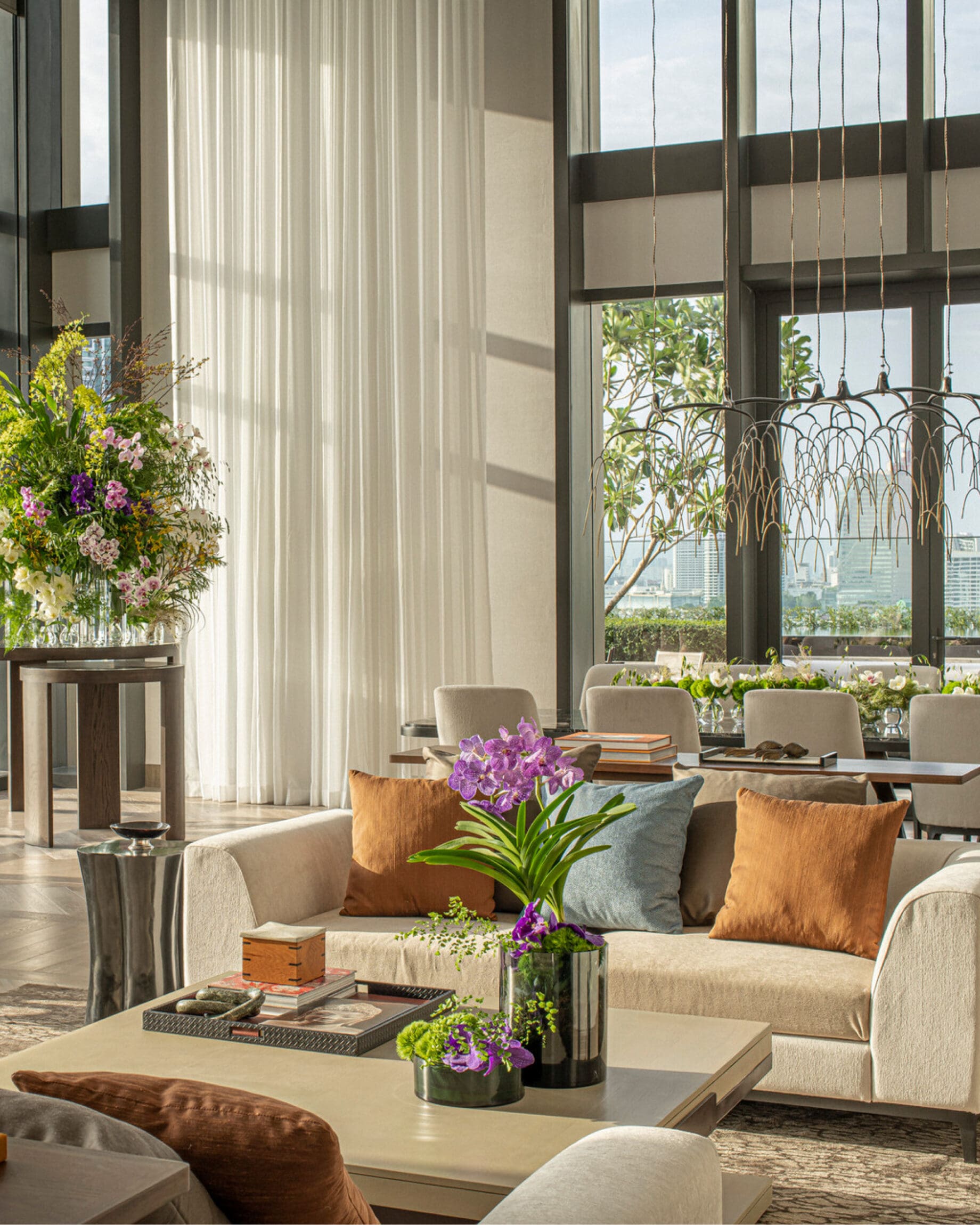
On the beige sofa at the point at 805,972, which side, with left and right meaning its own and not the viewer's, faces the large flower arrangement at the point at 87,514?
right

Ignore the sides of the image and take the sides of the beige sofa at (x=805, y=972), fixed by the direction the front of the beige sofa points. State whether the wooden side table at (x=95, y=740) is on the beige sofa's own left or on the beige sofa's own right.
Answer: on the beige sofa's own right

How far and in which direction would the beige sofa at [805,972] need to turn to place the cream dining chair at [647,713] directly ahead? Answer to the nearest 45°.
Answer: approximately 135° to its right

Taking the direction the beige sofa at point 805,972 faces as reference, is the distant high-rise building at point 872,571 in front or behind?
behind

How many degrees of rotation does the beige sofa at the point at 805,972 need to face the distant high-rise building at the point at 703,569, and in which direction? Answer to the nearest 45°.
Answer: approximately 135° to its right

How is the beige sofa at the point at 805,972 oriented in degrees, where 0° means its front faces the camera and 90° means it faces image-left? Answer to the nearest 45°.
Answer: approximately 45°

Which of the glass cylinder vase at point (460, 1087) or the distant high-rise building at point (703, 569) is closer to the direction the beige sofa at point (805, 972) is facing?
the glass cylinder vase

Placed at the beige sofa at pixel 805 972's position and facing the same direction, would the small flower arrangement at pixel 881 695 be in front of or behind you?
behind

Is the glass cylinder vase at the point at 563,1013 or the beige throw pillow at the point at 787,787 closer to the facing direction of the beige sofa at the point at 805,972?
the glass cylinder vase

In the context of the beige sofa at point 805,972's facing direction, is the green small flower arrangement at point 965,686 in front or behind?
behind
